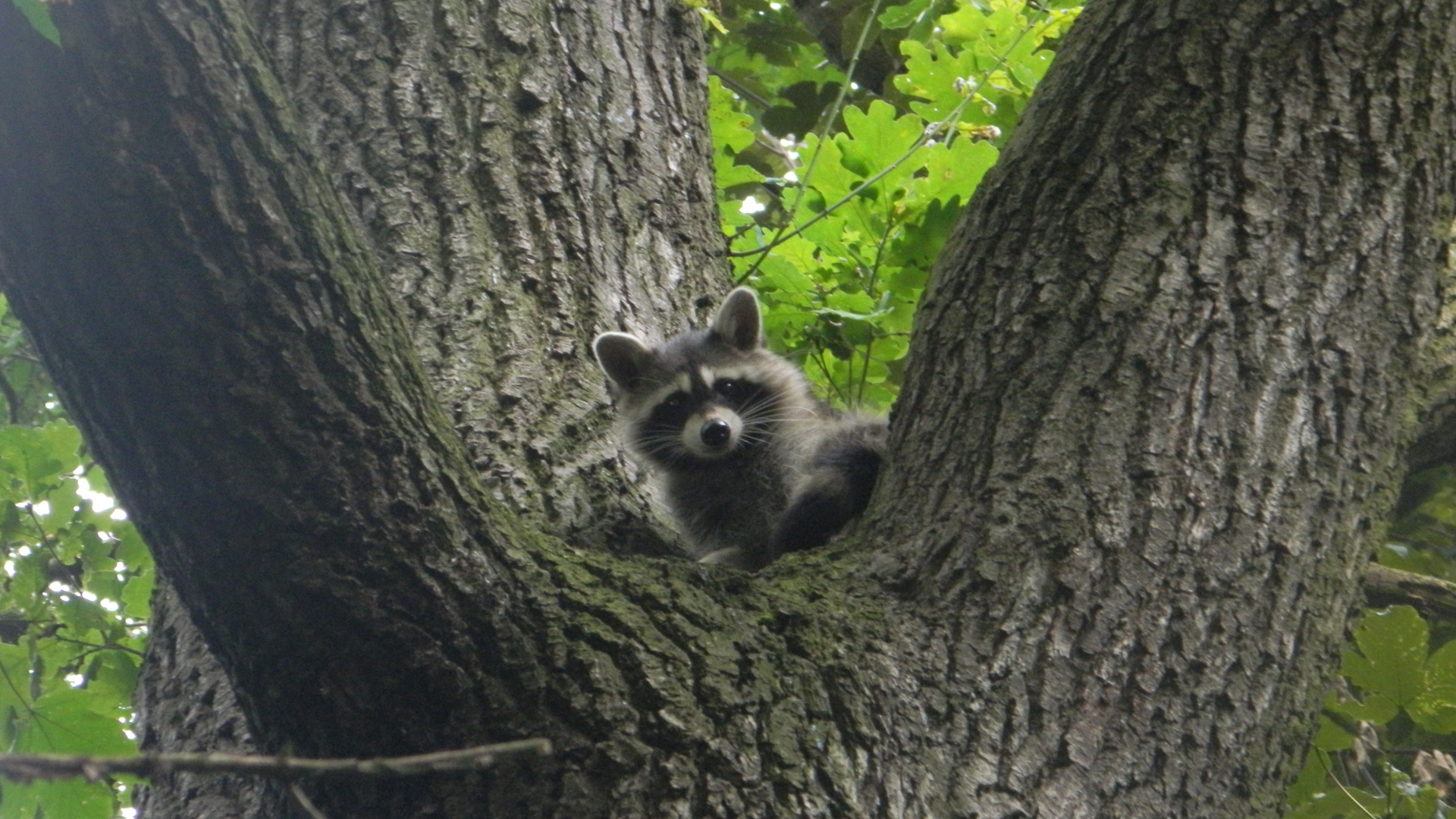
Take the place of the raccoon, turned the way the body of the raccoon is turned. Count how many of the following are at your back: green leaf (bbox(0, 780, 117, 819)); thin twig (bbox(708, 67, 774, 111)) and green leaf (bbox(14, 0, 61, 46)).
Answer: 1

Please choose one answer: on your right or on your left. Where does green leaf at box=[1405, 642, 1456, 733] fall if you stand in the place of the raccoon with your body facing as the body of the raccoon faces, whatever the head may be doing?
on your left

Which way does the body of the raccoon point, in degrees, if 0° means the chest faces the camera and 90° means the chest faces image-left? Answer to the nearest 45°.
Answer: approximately 0°

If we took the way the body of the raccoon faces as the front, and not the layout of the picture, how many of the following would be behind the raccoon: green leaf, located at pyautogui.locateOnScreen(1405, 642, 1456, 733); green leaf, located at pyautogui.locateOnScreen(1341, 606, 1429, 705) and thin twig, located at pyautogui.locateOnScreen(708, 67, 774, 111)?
1

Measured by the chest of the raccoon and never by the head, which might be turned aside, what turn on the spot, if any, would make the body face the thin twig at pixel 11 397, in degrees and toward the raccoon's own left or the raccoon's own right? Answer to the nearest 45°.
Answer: approximately 90° to the raccoon's own right

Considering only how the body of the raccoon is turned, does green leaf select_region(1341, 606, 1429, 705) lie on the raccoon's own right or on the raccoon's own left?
on the raccoon's own left

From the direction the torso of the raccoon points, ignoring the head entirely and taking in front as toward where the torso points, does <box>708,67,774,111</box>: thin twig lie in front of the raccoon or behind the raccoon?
behind

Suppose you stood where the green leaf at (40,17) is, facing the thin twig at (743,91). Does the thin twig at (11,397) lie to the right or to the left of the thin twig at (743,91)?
left

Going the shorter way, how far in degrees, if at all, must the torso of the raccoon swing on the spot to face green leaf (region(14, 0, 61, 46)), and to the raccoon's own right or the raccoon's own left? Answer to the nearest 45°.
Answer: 0° — it already faces it

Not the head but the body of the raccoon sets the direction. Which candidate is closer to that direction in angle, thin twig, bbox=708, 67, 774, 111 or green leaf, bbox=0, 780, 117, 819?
the green leaf

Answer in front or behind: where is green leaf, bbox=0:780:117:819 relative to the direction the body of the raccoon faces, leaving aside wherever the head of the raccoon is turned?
in front
